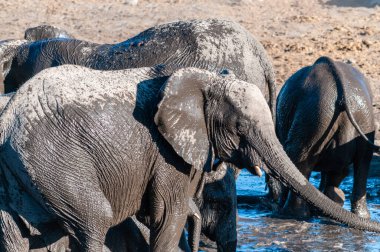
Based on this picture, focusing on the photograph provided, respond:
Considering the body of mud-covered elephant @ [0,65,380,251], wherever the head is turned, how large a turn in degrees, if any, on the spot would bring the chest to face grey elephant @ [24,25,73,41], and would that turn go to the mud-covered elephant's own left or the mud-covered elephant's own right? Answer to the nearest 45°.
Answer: approximately 90° to the mud-covered elephant's own left

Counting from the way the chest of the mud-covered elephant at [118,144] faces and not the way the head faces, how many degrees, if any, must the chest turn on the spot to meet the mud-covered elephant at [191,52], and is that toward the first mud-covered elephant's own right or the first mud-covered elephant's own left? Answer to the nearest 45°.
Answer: approximately 90° to the first mud-covered elephant's own left

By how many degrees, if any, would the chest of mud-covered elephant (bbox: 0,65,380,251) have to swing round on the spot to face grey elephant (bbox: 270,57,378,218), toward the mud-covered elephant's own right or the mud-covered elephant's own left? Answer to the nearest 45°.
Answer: approximately 45° to the mud-covered elephant's own left

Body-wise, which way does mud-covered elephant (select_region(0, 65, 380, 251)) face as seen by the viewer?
to the viewer's right
